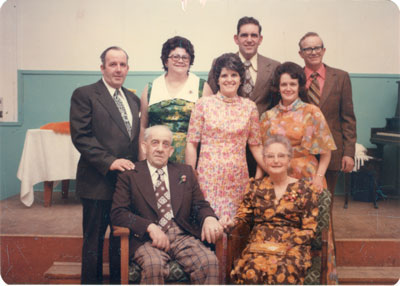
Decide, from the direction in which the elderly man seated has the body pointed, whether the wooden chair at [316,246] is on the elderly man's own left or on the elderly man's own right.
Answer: on the elderly man's own left

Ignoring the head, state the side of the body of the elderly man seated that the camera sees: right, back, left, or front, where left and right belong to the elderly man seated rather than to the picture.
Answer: front

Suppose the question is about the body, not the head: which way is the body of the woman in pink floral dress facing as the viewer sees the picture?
toward the camera

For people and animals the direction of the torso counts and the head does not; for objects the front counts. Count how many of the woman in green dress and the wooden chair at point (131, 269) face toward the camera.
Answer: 2

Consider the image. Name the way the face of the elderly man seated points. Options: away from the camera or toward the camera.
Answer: toward the camera

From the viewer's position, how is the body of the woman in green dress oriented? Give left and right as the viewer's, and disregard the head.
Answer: facing the viewer

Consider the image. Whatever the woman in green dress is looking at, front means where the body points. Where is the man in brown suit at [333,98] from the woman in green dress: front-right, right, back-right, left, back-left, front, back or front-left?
left

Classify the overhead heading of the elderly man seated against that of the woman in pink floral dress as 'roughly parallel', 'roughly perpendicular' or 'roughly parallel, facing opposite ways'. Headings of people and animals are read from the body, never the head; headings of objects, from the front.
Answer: roughly parallel

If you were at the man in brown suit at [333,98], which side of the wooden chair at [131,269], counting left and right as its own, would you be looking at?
left

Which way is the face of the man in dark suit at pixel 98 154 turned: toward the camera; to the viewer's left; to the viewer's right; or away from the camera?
toward the camera

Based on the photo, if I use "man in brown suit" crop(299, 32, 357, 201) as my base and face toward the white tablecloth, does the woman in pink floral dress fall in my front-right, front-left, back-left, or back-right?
front-left

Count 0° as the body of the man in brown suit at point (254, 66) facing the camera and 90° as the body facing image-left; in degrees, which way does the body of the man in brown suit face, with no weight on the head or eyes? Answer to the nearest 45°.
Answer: approximately 0°

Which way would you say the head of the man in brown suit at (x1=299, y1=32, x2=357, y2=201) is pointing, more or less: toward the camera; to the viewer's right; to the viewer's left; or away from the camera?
toward the camera

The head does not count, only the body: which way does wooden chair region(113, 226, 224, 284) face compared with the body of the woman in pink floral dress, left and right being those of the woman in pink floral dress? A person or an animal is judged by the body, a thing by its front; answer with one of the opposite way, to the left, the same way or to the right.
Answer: the same way

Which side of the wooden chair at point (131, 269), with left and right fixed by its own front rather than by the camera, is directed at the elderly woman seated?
left
